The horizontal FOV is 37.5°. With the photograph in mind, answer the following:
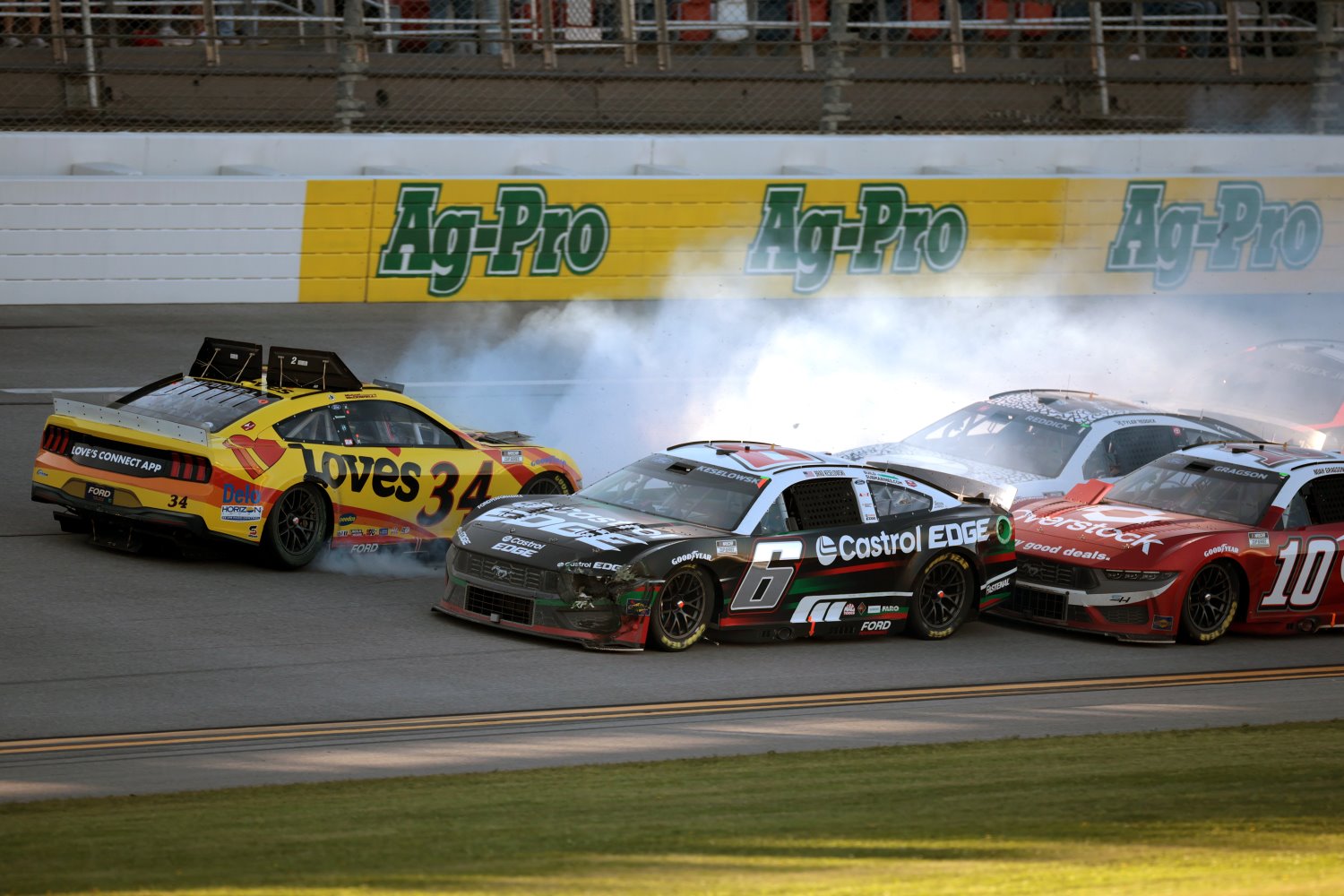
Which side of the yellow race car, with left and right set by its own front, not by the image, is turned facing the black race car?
right

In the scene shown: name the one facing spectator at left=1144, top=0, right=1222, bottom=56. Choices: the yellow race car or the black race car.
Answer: the yellow race car

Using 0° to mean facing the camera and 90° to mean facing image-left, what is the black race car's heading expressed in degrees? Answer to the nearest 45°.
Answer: approximately 45°

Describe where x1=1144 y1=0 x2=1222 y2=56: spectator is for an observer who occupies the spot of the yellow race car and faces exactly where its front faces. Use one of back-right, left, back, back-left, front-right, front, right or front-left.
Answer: front

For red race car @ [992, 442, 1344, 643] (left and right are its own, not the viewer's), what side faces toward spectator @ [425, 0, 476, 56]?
right

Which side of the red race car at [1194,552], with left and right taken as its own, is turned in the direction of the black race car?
front

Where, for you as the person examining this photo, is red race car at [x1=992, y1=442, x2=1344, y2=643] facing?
facing the viewer and to the left of the viewer

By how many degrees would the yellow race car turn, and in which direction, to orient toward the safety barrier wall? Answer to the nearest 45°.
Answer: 0° — it already faces it

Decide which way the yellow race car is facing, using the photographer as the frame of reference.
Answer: facing away from the viewer and to the right of the viewer

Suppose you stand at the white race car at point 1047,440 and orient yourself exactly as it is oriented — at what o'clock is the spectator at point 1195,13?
The spectator is roughly at 5 o'clock from the white race car.

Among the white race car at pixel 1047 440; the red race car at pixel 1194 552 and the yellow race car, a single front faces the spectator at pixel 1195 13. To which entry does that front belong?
the yellow race car

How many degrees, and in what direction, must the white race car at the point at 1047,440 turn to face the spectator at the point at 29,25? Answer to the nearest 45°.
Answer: approximately 45° to its right

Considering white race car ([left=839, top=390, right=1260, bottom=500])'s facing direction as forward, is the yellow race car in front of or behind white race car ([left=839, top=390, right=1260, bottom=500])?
in front

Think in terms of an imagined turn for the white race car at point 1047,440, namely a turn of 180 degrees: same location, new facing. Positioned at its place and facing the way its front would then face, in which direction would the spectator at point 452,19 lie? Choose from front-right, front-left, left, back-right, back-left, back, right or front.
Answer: left

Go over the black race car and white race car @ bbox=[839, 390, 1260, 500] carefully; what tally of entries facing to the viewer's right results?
0

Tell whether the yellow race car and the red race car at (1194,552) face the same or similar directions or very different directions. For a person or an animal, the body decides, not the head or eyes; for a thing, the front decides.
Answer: very different directions

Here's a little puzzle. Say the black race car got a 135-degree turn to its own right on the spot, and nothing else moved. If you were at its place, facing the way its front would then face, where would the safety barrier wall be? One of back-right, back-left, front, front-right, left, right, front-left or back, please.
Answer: front
